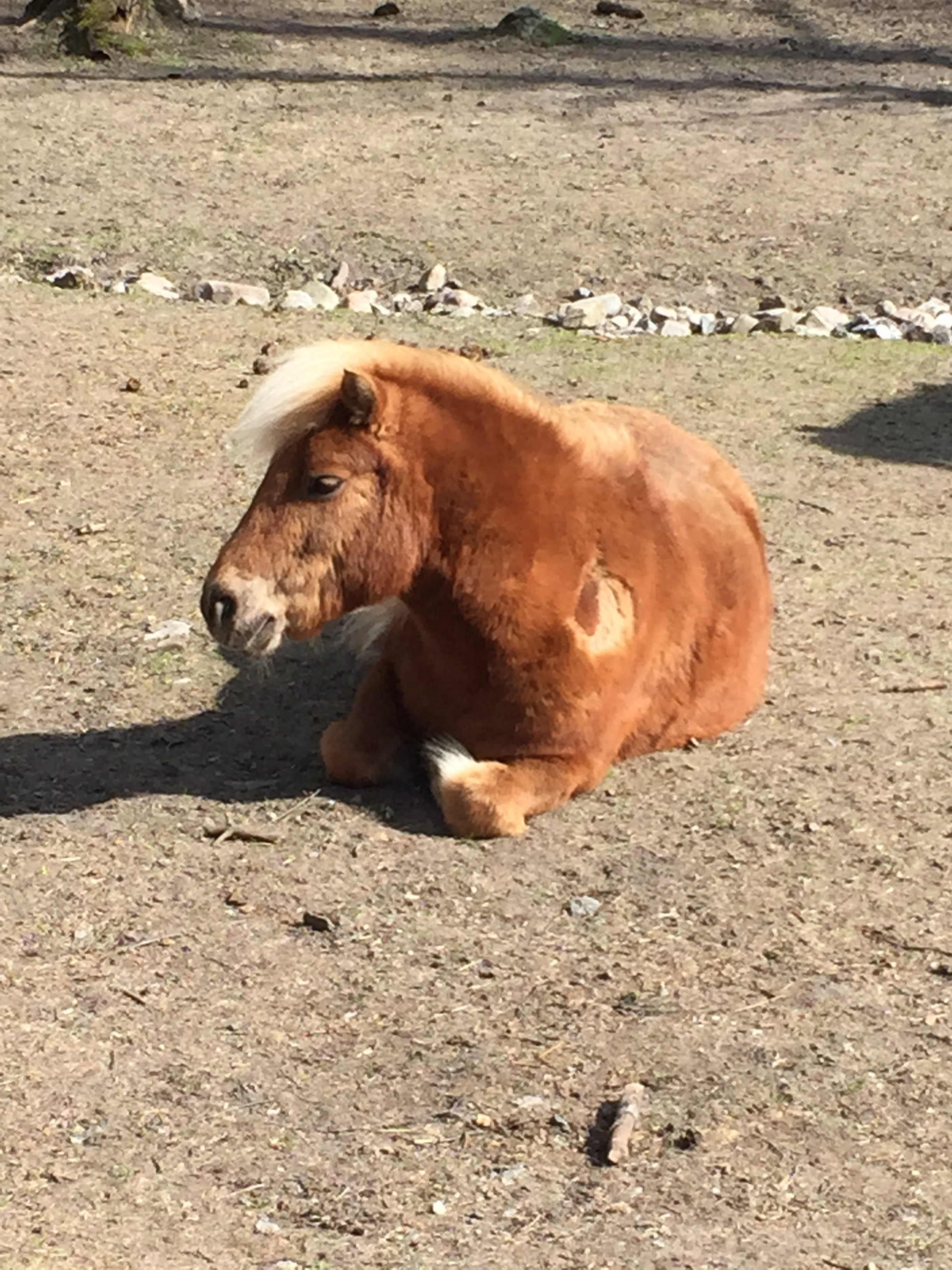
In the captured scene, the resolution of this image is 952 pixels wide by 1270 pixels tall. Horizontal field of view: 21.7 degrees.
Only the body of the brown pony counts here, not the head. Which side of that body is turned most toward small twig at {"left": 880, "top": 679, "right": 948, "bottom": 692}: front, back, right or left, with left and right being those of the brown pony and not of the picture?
back

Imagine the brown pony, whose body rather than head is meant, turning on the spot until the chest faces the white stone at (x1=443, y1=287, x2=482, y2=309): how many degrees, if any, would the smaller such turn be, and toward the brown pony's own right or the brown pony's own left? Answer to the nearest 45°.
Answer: approximately 135° to the brown pony's own right

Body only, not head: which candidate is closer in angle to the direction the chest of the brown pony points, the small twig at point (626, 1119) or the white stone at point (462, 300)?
the small twig

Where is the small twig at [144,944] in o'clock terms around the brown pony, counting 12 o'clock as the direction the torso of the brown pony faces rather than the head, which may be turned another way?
The small twig is roughly at 12 o'clock from the brown pony.

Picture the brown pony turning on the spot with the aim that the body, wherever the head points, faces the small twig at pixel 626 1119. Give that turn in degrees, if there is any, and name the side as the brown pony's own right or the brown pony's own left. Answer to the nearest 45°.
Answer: approximately 45° to the brown pony's own left

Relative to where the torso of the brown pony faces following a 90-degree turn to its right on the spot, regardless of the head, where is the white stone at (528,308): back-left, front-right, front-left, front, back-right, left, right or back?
front-right

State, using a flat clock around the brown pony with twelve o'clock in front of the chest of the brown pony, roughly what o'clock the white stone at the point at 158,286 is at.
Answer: The white stone is roughly at 4 o'clock from the brown pony.

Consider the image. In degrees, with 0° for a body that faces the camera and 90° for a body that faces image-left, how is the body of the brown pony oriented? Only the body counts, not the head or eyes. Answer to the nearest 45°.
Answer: approximately 45°

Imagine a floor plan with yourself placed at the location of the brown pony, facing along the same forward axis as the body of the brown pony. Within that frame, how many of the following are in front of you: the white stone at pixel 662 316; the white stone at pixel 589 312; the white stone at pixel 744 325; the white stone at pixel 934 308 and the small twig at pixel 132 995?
1

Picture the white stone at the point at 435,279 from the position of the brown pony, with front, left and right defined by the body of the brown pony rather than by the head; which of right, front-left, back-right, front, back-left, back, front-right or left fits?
back-right
